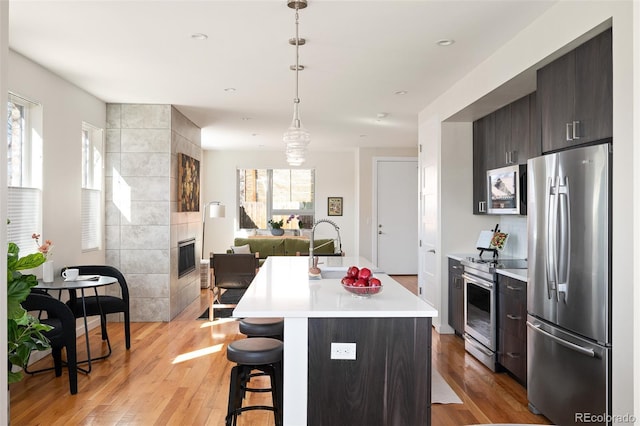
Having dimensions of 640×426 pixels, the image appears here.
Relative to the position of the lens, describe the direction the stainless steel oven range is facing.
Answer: facing the viewer and to the left of the viewer

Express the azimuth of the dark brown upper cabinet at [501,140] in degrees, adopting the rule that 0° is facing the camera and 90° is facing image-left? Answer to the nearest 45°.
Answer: approximately 45°

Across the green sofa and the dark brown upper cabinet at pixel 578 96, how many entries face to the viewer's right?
0

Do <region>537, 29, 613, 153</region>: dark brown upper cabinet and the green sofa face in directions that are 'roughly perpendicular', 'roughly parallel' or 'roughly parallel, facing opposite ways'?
roughly perpendicular

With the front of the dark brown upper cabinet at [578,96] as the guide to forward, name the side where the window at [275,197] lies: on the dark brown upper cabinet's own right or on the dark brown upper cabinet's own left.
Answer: on the dark brown upper cabinet's own right

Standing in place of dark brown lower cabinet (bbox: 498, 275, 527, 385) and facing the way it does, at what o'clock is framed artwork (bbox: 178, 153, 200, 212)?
The framed artwork is roughly at 2 o'clock from the dark brown lower cabinet.

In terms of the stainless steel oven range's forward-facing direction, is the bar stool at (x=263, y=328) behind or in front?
in front

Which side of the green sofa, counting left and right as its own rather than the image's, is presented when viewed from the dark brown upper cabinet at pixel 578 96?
front

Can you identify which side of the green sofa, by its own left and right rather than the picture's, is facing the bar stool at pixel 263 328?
front

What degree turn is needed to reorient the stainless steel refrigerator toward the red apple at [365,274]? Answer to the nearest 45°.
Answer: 0° — it already faces it

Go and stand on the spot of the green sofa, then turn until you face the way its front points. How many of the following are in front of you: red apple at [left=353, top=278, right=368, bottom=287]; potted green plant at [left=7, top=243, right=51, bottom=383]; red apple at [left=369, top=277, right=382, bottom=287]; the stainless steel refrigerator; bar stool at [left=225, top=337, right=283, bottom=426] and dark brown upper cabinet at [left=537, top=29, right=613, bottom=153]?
6

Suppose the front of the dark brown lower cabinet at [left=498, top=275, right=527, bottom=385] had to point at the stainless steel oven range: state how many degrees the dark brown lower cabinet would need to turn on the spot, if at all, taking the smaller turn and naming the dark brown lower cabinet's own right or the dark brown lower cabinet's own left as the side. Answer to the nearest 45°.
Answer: approximately 90° to the dark brown lower cabinet's own right
